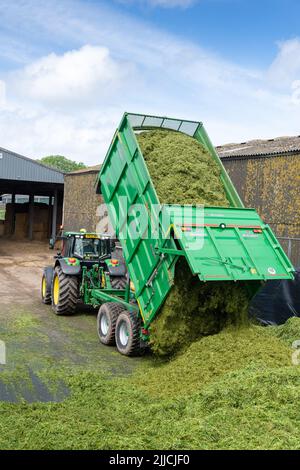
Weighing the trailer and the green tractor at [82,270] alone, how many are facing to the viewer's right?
0

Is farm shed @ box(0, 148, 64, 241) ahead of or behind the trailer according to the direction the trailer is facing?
ahead

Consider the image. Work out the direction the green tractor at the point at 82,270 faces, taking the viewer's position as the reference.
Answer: facing away from the viewer and to the left of the viewer

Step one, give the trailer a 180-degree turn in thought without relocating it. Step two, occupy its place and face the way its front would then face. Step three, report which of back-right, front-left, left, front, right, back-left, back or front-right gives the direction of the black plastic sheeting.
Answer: left

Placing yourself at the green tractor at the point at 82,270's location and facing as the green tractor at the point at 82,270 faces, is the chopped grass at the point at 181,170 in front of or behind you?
behind

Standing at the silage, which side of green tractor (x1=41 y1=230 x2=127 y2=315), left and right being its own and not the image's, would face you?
back

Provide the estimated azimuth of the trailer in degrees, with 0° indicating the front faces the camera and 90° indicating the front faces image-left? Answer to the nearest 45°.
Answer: approximately 135°

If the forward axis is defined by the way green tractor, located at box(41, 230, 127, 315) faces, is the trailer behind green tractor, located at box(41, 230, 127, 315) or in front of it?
behind

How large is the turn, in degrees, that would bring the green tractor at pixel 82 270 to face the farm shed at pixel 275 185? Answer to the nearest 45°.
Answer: approximately 90° to its right

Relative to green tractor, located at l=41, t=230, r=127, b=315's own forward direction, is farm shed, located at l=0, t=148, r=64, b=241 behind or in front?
in front

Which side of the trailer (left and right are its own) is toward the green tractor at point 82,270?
front
